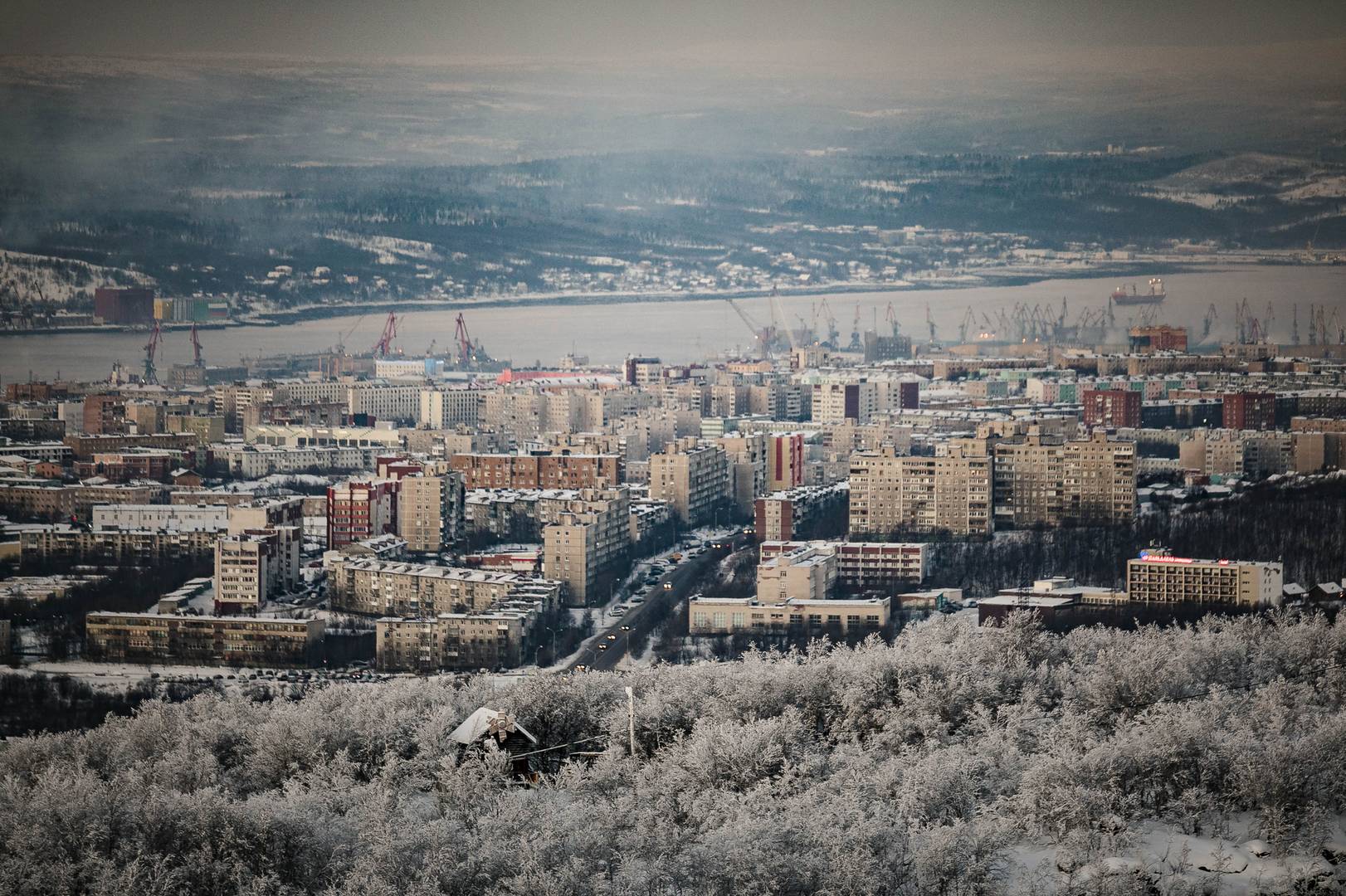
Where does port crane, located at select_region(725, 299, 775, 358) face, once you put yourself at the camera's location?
facing to the left of the viewer

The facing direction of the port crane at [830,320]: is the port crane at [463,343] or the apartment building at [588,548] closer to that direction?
the port crane

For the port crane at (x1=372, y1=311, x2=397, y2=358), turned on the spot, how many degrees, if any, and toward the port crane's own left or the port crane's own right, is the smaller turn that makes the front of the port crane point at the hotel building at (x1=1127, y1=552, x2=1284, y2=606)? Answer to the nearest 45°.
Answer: approximately 90° to the port crane's own right

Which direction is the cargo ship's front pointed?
to the viewer's left
